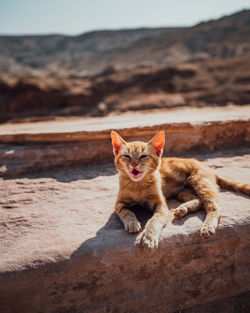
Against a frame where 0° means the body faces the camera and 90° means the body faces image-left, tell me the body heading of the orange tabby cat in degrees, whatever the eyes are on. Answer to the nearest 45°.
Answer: approximately 45°
